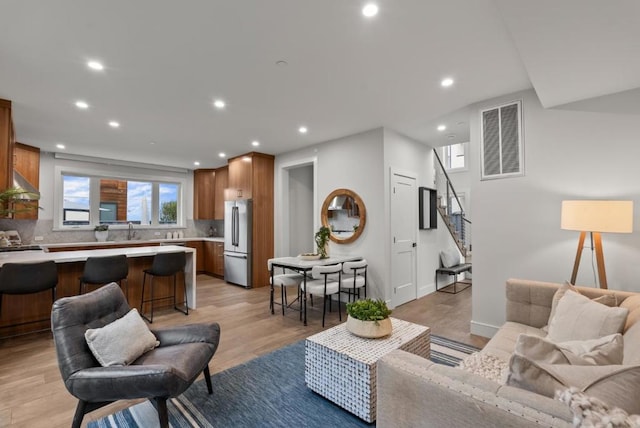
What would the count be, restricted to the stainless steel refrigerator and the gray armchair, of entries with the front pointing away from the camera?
0

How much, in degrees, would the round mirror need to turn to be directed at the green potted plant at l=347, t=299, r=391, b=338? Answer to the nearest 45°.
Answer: approximately 45° to its left

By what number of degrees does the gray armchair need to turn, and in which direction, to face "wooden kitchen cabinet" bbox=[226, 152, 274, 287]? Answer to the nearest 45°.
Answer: approximately 90° to its left

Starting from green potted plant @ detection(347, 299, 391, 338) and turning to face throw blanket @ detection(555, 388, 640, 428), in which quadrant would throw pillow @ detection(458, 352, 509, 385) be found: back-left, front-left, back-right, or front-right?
front-left

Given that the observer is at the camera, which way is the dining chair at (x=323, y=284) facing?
facing away from the viewer and to the left of the viewer

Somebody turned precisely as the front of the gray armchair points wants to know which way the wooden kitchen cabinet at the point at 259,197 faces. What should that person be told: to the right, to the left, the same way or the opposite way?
to the right

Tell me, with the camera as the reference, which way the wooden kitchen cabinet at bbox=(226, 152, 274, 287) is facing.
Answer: facing the viewer and to the left of the viewer

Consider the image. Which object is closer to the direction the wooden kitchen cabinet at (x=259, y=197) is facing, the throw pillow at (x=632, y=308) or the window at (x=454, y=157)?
the throw pillow

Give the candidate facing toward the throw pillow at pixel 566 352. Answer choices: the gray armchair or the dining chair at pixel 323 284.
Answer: the gray armchair

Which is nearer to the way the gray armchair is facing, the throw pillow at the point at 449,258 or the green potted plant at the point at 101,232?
the throw pillow

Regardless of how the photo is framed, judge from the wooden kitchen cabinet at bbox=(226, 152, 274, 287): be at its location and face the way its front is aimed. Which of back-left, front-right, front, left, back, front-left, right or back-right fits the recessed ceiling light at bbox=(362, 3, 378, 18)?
front-left

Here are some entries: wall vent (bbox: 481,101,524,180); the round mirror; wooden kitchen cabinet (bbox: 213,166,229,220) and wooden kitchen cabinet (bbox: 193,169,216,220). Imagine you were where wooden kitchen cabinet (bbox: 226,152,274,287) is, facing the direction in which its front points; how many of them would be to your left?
2

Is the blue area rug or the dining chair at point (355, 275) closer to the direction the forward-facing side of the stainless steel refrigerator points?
the blue area rug

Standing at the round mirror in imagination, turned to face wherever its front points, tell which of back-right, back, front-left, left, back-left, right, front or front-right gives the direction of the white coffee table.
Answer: front-left

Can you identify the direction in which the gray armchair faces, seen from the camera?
facing the viewer and to the right of the viewer

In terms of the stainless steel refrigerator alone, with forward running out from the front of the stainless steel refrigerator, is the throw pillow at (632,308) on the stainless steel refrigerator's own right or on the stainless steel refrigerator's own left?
on the stainless steel refrigerator's own left

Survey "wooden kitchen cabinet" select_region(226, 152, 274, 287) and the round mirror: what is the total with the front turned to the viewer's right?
0

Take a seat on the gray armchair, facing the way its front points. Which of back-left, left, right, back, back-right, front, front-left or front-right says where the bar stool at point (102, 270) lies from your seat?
back-left
